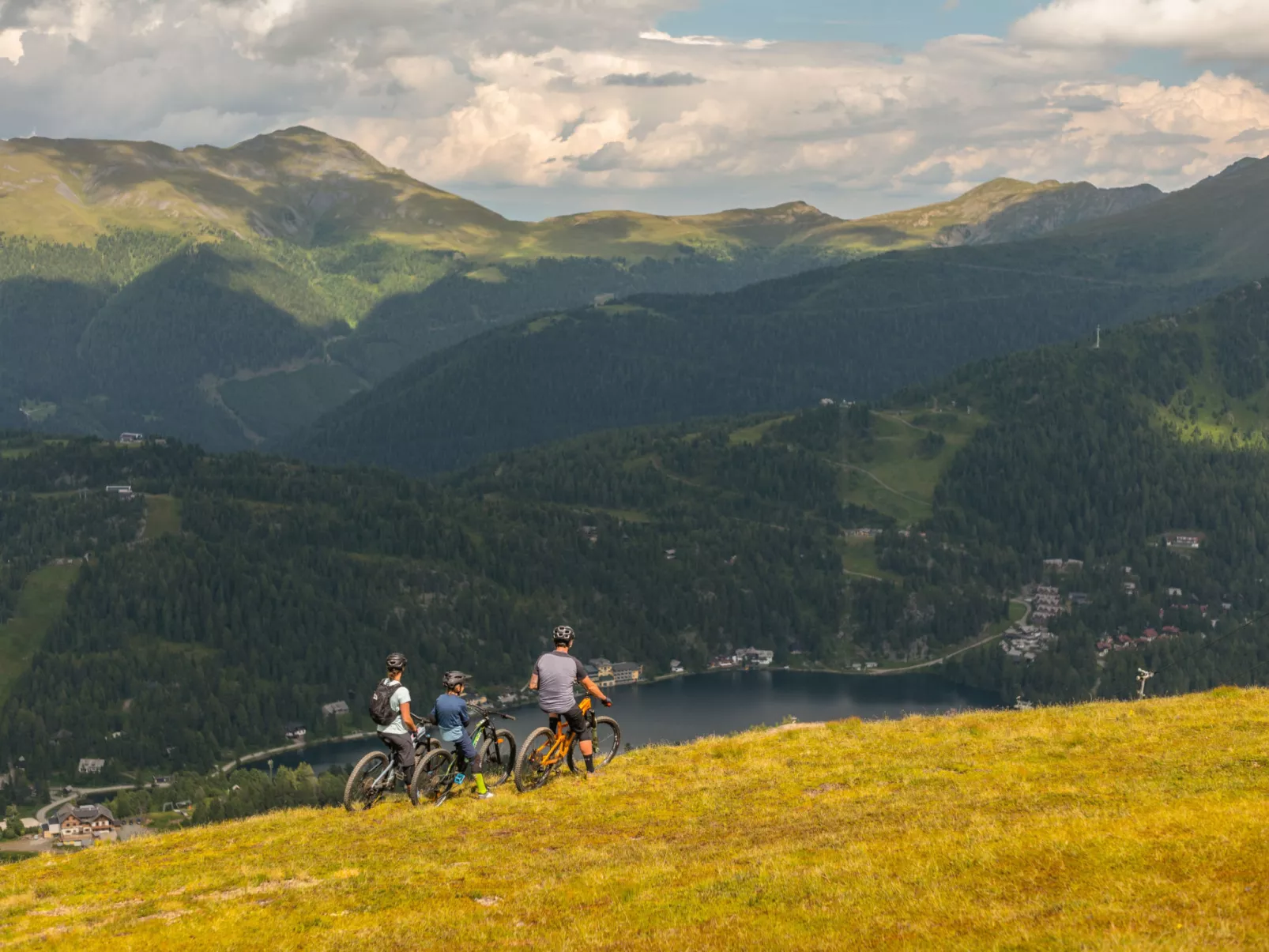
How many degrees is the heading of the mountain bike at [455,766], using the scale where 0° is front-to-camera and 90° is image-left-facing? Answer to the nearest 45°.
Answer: approximately 225°

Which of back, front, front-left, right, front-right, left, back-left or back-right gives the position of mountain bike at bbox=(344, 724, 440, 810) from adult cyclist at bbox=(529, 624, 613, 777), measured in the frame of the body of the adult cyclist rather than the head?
back-left

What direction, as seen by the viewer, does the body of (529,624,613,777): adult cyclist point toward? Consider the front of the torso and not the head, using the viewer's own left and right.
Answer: facing away from the viewer and to the right of the viewer

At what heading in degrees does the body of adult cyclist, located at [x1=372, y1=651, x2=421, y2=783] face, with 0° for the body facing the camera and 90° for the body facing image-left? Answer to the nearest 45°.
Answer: approximately 225°

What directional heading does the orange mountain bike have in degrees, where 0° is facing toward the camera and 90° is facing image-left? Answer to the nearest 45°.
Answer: approximately 225°

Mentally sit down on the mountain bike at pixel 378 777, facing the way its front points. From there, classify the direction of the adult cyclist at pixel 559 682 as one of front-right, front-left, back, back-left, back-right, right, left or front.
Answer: front-right

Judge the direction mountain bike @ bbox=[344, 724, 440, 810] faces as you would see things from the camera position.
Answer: facing away from the viewer and to the right of the viewer

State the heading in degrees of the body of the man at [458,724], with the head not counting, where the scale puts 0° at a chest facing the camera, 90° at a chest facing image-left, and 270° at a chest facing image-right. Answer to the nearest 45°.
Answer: approximately 225°

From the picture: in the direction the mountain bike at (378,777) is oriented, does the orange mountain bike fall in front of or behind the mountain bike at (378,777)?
in front
